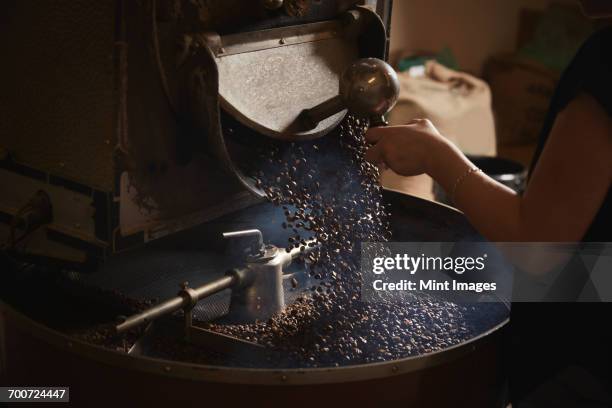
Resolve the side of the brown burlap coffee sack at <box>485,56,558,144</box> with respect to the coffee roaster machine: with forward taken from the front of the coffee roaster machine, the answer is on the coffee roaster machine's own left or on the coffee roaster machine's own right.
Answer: on the coffee roaster machine's own left

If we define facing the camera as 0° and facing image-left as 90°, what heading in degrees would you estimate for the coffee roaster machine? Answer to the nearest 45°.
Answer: approximately 315°
